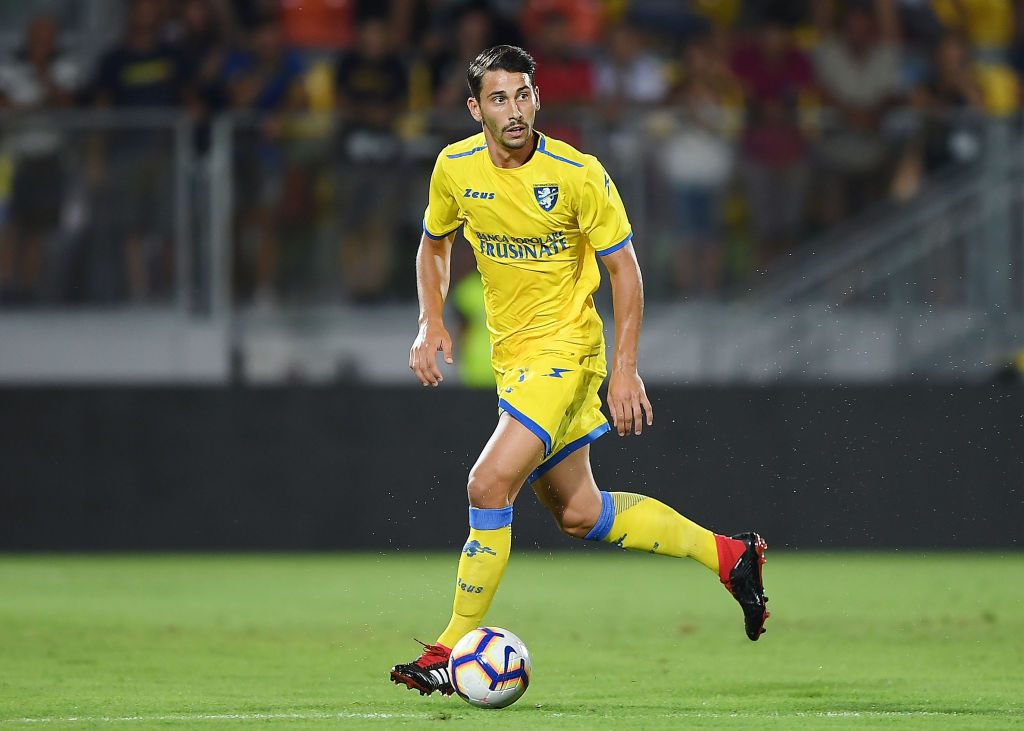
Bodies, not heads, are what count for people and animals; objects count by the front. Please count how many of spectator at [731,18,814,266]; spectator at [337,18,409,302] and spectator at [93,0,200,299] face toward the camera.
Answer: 3

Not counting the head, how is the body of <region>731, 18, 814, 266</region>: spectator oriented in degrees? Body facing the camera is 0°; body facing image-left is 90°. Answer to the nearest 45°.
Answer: approximately 0°

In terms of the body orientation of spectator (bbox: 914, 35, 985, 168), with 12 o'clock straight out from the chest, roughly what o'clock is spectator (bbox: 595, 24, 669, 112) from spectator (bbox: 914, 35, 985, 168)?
spectator (bbox: 595, 24, 669, 112) is roughly at 3 o'clock from spectator (bbox: 914, 35, 985, 168).

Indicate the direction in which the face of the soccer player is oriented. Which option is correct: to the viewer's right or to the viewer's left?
to the viewer's right

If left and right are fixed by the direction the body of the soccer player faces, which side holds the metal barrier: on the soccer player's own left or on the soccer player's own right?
on the soccer player's own right

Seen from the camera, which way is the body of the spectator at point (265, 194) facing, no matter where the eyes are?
toward the camera

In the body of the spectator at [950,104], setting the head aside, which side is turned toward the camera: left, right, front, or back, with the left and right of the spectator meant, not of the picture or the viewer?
front

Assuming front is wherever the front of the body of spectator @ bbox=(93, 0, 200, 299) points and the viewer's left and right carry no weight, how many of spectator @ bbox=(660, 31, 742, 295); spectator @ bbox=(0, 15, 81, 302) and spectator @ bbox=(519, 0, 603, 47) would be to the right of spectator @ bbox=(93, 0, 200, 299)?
1

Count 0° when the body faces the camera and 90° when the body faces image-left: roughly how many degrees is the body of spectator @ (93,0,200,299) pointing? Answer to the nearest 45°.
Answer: approximately 0°

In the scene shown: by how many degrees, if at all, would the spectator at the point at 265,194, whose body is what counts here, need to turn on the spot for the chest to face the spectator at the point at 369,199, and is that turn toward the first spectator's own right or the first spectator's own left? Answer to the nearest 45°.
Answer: approximately 90° to the first spectator's own left
